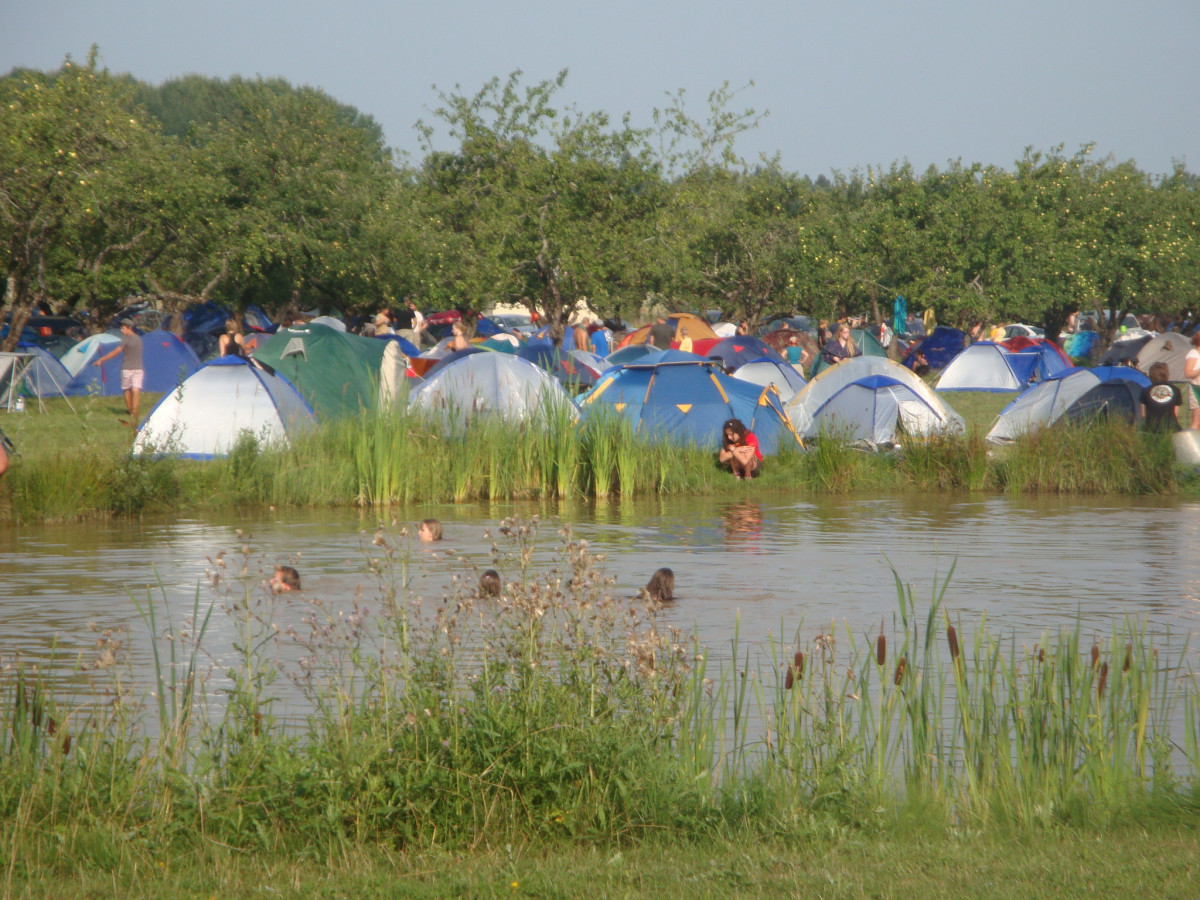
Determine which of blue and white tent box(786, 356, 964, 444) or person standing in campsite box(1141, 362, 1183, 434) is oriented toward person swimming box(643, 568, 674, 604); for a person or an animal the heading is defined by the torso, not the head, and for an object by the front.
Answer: the blue and white tent

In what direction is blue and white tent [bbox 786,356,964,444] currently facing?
toward the camera

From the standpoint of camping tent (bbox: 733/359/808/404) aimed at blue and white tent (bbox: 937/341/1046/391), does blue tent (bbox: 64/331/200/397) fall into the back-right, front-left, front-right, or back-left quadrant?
back-left

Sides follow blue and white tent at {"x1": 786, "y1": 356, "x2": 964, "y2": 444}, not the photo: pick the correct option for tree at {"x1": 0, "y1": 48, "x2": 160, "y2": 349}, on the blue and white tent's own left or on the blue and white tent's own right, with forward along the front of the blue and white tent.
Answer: on the blue and white tent's own right

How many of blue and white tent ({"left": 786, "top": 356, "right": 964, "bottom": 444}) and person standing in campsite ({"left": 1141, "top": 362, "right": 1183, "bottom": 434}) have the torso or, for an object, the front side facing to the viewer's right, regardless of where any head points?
0
